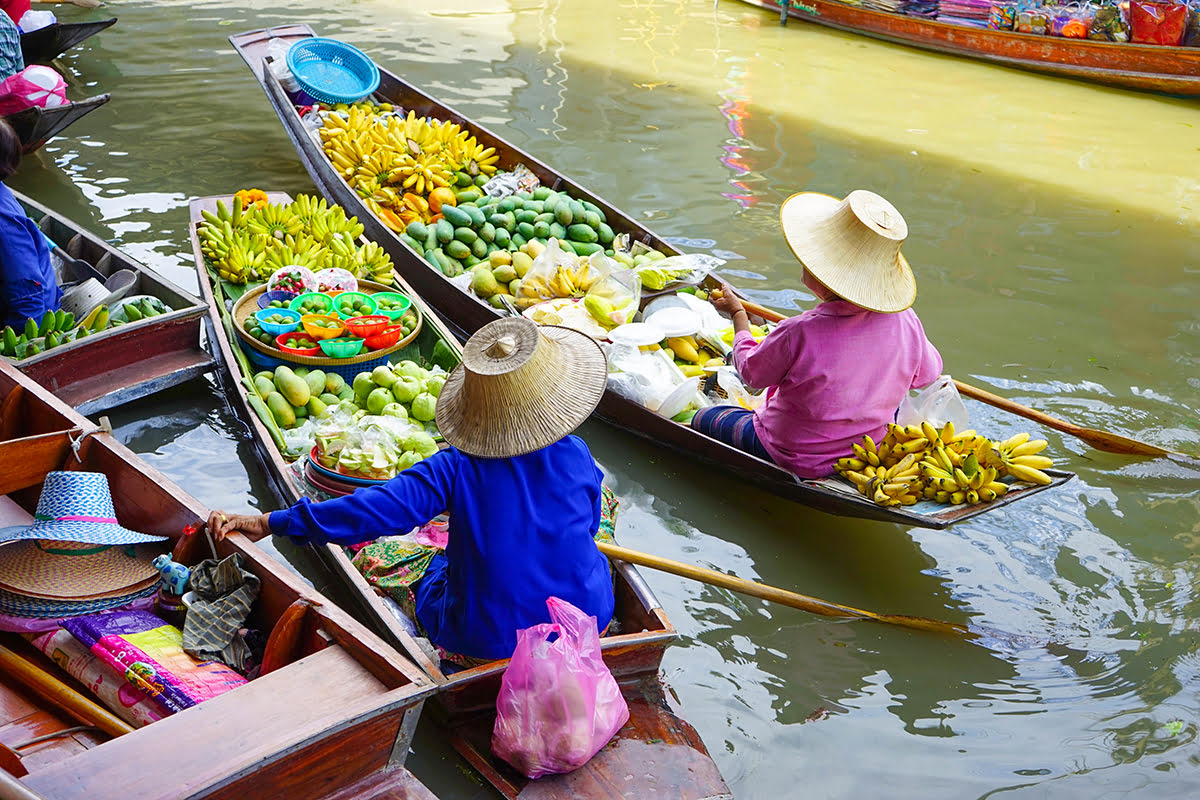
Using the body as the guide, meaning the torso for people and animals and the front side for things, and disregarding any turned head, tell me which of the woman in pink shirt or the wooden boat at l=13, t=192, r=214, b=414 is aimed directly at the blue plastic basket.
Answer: the woman in pink shirt

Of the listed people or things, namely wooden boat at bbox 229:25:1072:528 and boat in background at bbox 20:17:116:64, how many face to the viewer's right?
1

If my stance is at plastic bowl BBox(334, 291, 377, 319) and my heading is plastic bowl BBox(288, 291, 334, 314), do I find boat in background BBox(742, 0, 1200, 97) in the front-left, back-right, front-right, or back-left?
back-right

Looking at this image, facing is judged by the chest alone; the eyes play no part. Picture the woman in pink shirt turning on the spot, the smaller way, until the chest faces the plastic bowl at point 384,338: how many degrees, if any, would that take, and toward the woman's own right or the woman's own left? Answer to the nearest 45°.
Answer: approximately 45° to the woman's own left

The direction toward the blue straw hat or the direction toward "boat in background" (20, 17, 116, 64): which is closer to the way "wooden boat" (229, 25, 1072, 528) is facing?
the boat in background

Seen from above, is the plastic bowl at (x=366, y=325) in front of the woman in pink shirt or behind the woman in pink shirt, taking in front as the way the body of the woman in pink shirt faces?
in front

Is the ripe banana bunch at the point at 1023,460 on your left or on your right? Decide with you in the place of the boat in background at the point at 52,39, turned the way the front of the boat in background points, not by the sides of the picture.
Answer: on your right

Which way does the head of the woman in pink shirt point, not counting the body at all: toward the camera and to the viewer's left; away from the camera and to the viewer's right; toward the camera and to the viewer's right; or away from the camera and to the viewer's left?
away from the camera and to the viewer's left

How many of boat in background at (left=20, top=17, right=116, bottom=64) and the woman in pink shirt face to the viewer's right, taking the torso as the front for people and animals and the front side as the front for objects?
1

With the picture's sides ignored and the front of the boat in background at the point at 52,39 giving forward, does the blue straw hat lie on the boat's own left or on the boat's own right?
on the boat's own right

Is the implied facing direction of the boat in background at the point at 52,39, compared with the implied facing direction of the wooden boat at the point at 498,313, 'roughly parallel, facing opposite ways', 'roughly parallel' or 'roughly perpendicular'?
roughly perpendicular

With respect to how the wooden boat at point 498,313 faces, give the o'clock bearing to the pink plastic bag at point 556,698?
The pink plastic bag is roughly at 7 o'clock from the wooden boat.

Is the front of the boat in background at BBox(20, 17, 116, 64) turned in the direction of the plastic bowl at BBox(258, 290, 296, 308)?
no

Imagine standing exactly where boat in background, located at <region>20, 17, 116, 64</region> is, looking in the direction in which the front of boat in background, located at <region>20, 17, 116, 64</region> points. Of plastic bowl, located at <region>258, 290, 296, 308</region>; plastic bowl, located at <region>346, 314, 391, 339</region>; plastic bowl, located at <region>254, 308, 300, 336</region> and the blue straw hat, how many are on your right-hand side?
4
